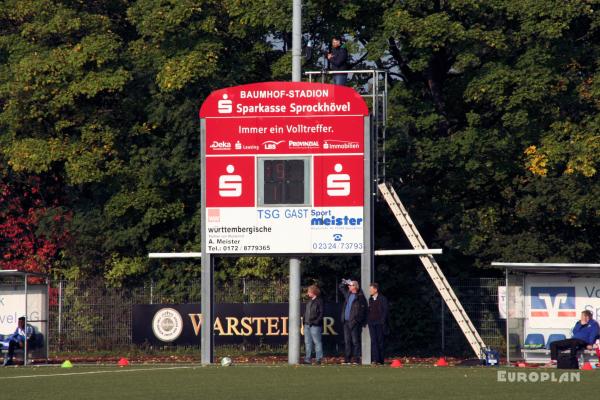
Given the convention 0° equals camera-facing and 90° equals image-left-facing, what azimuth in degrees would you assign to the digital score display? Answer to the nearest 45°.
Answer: approximately 0°

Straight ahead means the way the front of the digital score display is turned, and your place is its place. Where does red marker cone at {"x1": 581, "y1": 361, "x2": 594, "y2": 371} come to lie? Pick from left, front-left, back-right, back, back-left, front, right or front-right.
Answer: left

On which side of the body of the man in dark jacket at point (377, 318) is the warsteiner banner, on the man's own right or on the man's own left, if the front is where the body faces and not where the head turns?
on the man's own right

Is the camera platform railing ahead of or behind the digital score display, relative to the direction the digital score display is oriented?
behind

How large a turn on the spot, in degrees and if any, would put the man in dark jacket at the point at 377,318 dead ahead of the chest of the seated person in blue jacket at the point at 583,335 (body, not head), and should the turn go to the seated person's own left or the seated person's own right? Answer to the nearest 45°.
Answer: approximately 45° to the seated person's own right

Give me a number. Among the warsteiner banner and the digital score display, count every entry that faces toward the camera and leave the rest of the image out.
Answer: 2

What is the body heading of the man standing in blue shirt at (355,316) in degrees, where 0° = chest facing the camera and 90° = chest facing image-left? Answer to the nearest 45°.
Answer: approximately 45°

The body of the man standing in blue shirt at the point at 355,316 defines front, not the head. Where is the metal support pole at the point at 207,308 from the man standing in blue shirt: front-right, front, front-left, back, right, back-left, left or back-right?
front-right
